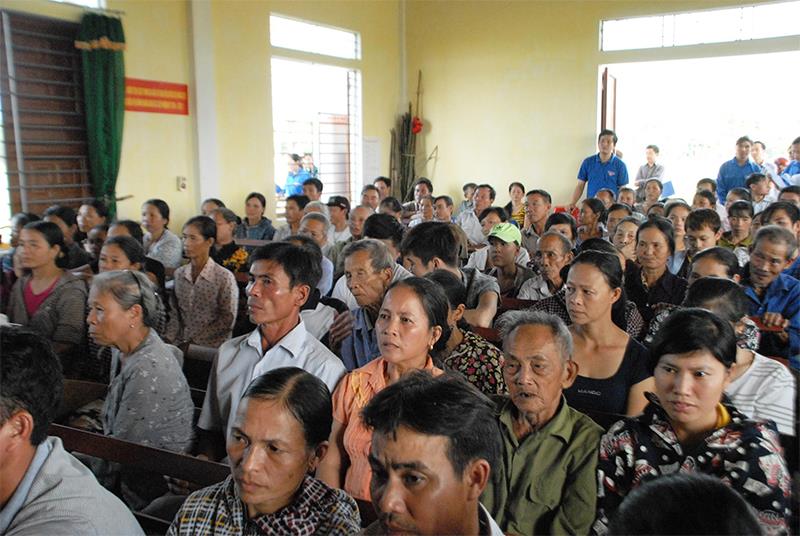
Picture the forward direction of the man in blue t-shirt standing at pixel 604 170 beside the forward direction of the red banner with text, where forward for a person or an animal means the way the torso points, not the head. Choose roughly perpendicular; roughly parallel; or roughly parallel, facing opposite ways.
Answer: roughly perpendicular

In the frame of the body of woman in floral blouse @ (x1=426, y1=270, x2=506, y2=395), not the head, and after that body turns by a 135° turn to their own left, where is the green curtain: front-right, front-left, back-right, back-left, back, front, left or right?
back-left

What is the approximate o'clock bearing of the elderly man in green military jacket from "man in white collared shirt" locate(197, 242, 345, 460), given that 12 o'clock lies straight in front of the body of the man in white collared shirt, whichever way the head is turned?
The elderly man in green military jacket is roughly at 9 o'clock from the man in white collared shirt.

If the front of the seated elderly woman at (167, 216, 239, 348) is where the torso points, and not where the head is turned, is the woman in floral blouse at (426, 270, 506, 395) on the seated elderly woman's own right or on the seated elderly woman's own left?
on the seated elderly woman's own left

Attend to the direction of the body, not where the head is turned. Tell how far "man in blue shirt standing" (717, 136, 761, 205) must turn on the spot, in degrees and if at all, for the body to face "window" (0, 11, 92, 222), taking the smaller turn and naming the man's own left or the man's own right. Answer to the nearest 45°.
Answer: approximately 45° to the man's own right

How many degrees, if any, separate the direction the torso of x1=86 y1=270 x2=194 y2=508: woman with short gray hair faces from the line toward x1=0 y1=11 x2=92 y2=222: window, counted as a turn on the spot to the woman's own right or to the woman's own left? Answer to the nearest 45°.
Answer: approximately 90° to the woman's own right

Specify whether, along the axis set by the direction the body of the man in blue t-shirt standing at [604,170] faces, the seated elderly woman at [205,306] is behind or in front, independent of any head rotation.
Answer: in front
